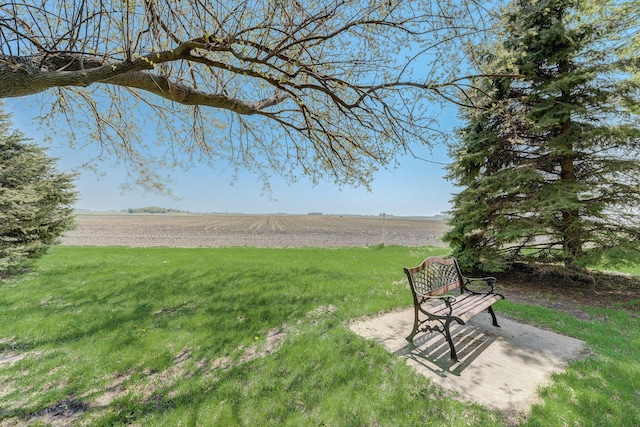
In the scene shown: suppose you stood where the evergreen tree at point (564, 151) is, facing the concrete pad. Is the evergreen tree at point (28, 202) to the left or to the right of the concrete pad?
right

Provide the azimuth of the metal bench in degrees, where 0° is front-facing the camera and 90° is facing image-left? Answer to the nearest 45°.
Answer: approximately 315°

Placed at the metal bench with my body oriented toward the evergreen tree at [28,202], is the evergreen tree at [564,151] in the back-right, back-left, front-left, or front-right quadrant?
back-right

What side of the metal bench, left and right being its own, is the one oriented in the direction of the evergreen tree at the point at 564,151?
left

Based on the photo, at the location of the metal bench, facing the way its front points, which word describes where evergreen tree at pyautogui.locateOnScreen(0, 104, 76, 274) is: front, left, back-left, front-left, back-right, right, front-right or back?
back-right
